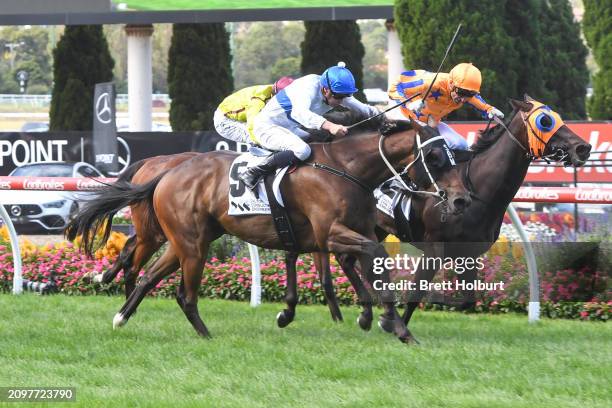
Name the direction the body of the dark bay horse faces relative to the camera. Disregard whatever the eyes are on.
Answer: to the viewer's right

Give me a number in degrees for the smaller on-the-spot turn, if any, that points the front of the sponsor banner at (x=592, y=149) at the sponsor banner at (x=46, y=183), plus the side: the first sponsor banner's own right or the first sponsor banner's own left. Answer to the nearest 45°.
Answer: approximately 45° to the first sponsor banner's own right

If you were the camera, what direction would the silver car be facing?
facing the viewer and to the left of the viewer

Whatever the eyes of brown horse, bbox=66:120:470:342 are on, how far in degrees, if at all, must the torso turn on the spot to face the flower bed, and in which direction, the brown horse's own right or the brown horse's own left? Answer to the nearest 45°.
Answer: approximately 90° to the brown horse's own left

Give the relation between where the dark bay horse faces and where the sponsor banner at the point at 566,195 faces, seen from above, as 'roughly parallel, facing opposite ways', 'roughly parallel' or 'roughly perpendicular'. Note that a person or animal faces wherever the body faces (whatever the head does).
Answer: roughly perpendicular

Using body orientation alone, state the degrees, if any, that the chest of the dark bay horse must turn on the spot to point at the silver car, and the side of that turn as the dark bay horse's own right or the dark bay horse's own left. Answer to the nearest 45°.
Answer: approximately 135° to the dark bay horse's own left

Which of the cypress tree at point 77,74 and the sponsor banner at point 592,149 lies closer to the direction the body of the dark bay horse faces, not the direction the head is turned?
the sponsor banner

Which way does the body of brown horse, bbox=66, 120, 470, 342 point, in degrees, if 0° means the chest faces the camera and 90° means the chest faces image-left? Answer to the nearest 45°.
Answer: approximately 270°

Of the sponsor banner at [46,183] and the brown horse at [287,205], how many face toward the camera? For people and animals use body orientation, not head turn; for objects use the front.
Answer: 1

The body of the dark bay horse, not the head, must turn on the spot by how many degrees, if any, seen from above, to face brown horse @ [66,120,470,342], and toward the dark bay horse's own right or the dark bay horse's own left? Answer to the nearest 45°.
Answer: approximately 180°

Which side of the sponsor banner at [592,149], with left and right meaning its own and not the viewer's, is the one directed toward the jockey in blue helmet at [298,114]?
front

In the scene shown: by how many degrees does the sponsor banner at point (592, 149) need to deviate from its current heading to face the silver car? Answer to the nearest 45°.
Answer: approximately 90° to its right

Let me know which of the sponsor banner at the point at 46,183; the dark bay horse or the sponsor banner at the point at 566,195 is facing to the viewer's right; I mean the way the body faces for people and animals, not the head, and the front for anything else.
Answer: the dark bay horse

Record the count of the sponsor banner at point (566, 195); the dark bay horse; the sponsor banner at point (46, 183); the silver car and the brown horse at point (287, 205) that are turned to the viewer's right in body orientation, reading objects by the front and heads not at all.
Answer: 2

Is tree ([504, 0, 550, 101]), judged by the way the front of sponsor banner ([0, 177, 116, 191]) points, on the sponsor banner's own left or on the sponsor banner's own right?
on the sponsor banner's own left

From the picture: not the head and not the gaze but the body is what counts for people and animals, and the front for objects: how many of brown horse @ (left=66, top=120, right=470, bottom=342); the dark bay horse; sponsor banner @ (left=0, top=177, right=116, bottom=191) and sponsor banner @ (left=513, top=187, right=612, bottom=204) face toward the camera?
2
